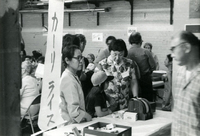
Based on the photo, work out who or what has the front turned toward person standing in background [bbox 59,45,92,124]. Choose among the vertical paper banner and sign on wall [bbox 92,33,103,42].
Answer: the sign on wall

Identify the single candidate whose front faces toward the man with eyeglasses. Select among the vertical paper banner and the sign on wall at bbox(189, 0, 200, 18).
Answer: the sign on wall

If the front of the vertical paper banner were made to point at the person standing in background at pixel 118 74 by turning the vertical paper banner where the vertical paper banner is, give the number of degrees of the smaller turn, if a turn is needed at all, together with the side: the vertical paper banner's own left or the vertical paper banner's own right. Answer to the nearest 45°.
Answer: approximately 180°

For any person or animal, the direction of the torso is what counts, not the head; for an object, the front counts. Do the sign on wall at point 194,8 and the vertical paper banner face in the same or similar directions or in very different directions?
same or similar directions

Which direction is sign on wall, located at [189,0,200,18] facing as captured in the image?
toward the camera

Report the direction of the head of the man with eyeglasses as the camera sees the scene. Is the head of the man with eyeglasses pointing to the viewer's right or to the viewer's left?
to the viewer's left

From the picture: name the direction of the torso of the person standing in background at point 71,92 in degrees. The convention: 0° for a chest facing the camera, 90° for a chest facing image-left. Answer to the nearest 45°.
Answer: approximately 270°

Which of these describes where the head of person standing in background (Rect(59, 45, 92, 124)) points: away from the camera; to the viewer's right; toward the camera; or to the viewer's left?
to the viewer's right

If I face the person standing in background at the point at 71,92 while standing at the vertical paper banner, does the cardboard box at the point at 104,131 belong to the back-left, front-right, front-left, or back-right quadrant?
front-right

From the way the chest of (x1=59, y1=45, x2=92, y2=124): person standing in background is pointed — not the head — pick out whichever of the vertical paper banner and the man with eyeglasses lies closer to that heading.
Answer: the man with eyeglasses

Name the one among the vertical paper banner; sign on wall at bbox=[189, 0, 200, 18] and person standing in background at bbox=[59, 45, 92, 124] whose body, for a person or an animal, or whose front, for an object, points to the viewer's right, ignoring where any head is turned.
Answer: the person standing in background

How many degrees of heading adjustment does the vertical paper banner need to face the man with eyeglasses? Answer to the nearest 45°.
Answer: approximately 90° to its left

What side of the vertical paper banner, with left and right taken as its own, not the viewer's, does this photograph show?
front

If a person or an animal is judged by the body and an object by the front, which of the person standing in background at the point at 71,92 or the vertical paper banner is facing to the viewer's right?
the person standing in background

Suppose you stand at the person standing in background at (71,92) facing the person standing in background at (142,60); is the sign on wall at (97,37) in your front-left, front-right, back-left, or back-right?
front-left

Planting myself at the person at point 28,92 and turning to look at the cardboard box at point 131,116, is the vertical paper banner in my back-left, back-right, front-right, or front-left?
front-right

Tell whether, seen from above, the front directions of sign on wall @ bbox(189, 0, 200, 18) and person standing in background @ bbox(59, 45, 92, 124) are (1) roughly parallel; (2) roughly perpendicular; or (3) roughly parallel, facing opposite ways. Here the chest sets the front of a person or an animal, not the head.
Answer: roughly perpendicular

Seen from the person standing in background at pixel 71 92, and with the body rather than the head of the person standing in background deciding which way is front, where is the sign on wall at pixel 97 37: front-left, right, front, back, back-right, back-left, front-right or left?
left

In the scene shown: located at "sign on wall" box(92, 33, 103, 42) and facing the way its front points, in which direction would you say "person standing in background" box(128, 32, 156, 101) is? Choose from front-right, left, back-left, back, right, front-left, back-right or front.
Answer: front
